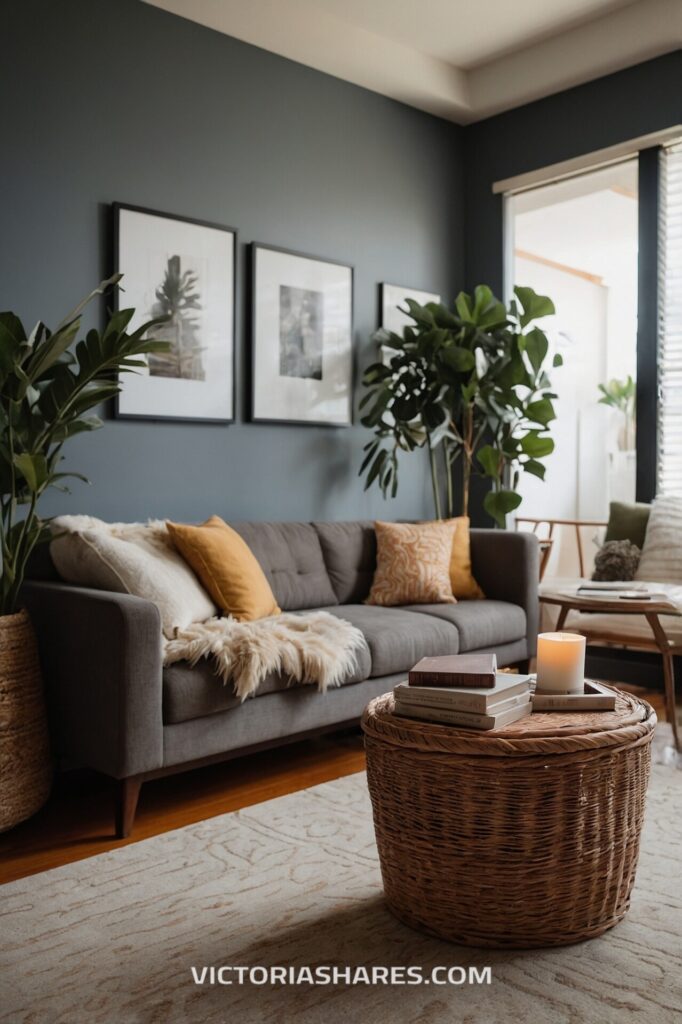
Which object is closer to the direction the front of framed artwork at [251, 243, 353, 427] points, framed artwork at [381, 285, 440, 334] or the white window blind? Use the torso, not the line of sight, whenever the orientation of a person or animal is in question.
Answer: the white window blind

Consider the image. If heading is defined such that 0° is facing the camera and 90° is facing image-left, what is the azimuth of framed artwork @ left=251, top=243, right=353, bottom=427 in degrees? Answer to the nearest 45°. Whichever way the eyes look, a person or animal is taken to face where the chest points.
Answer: approximately 315°

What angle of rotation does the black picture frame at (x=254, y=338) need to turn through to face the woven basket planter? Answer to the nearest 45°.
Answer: approximately 45° to its right

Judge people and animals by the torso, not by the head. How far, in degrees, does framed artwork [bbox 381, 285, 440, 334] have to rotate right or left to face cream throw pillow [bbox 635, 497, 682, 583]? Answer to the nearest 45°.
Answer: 0° — it already faces it

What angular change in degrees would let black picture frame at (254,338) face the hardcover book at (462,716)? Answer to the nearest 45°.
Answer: approximately 45° to its right

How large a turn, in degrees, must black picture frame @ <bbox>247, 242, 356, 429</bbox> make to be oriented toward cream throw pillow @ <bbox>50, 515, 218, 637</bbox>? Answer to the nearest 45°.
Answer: approximately 45° to its right

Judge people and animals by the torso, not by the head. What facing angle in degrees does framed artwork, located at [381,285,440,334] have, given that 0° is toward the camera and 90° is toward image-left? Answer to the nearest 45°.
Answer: approximately 315°
